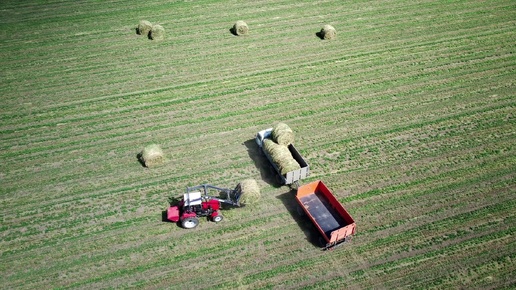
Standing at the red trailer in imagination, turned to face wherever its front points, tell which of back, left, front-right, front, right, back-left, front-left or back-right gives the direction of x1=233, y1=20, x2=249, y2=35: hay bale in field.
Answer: front-right

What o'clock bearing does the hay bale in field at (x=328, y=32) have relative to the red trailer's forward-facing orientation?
The hay bale in field is roughly at 2 o'clock from the red trailer.

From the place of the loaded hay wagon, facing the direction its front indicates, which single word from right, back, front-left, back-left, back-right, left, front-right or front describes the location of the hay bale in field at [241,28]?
front-right

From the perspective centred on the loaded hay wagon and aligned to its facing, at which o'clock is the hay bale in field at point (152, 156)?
The hay bale in field is roughly at 11 o'clock from the loaded hay wagon.

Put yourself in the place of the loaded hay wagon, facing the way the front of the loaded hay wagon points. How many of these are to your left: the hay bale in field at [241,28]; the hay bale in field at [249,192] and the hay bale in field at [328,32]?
1

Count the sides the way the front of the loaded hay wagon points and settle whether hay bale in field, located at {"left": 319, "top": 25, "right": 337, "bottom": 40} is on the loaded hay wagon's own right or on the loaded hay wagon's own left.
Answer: on the loaded hay wagon's own right

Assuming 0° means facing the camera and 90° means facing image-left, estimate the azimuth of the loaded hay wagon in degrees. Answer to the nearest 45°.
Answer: approximately 135°

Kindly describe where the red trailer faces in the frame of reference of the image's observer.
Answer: facing away from the viewer and to the left of the viewer

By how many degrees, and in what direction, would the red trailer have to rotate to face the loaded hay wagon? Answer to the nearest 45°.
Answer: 0° — it already faces it

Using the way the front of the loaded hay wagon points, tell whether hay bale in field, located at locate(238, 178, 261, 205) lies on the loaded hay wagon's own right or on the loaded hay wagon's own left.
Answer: on the loaded hay wagon's own left

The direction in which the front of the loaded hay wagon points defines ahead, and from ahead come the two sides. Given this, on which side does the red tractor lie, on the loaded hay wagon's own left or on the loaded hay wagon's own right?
on the loaded hay wagon's own left
